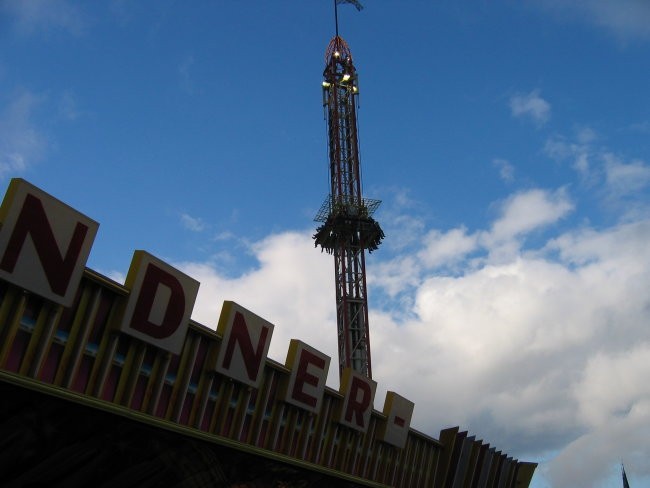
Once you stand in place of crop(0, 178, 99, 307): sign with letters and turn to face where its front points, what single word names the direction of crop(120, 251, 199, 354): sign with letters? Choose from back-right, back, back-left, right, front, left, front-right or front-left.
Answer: back-left

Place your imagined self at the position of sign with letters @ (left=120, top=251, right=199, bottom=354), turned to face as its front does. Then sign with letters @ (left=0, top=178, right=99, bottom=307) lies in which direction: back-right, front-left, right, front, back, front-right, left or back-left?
front-right

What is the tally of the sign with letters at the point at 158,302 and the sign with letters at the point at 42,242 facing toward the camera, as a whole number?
2
